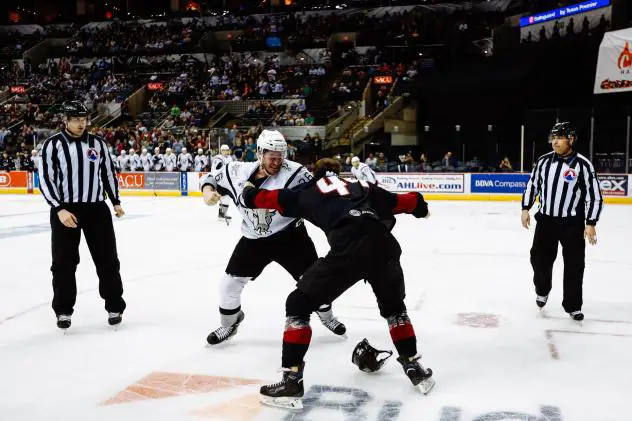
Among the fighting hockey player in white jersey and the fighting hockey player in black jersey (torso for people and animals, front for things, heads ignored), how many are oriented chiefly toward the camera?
1

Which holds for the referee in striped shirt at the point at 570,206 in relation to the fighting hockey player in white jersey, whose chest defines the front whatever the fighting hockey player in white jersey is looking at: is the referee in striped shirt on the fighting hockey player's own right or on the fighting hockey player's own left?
on the fighting hockey player's own left

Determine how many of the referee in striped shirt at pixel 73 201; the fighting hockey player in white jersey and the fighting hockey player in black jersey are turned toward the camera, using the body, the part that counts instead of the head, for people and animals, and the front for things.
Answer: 2

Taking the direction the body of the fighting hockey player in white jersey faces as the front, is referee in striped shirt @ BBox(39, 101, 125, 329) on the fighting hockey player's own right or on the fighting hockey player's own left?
on the fighting hockey player's own right

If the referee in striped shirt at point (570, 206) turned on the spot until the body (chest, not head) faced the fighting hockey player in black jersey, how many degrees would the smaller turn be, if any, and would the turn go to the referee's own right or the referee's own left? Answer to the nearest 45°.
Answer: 0° — they already face them

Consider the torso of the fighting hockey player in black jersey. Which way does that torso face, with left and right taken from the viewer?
facing away from the viewer and to the left of the viewer

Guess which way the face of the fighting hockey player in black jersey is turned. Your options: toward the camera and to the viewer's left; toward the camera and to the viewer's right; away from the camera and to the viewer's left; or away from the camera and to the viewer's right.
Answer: away from the camera and to the viewer's left

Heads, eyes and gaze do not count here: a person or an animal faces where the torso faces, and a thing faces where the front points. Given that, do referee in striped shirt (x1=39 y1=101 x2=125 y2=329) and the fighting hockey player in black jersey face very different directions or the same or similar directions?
very different directions
